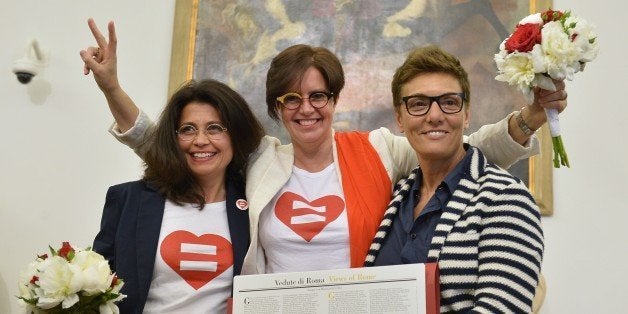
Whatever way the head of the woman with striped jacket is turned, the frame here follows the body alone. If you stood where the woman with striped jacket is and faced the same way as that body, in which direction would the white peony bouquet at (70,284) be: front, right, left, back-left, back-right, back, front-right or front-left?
front-right

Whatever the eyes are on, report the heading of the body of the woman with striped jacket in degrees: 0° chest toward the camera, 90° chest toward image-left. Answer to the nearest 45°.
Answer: approximately 45°

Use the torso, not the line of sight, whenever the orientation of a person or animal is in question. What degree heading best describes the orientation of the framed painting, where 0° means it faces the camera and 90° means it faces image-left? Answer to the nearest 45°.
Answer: approximately 0°

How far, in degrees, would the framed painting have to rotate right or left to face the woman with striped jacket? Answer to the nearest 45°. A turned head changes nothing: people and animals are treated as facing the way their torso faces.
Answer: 0° — it already faces them

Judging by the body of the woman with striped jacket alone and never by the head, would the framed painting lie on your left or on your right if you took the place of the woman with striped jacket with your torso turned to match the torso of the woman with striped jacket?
on your right

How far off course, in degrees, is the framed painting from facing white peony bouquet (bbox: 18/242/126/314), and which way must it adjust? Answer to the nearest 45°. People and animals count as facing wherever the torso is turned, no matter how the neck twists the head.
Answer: approximately 45° to its right

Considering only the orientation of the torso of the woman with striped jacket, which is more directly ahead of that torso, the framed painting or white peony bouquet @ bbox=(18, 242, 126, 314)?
the white peony bouquet
